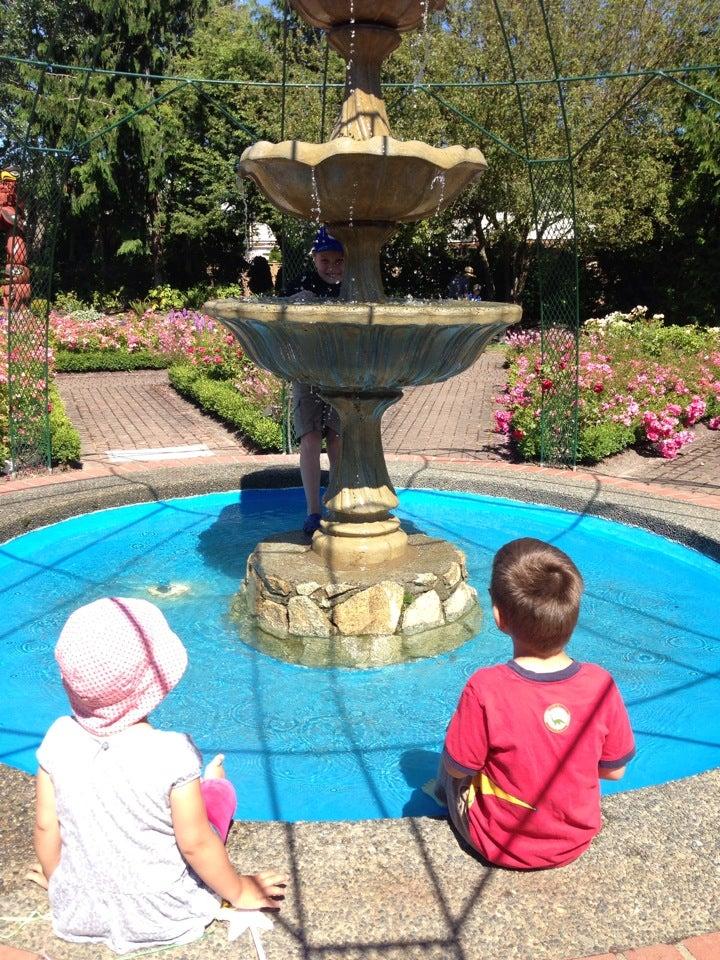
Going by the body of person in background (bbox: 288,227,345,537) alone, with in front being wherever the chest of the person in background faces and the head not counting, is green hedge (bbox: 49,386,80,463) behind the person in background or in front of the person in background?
behind

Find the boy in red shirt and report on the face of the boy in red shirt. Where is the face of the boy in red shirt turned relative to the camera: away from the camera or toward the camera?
away from the camera

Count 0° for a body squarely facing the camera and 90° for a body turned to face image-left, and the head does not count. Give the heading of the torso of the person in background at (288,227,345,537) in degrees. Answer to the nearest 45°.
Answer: approximately 0°

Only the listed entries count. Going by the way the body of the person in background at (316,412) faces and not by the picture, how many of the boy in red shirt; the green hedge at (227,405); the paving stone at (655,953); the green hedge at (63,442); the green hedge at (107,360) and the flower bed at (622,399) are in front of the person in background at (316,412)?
2

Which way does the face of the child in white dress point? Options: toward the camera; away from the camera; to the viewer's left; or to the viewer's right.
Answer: away from the camera

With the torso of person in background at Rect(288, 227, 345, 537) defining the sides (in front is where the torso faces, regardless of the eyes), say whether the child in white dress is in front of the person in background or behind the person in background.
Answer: in front

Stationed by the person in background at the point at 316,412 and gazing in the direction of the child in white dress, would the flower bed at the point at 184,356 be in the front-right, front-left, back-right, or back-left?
back-right

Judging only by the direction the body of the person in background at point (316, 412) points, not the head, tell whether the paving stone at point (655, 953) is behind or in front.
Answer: in front
